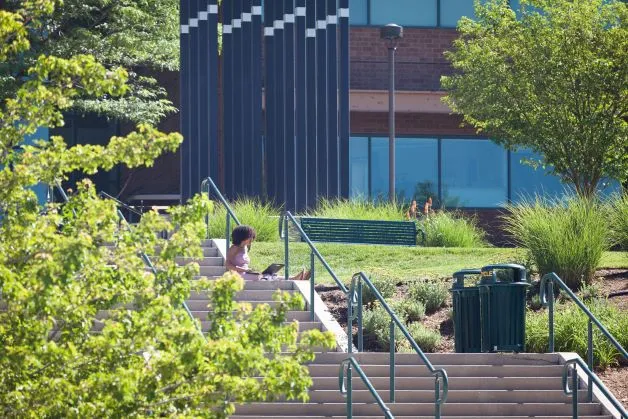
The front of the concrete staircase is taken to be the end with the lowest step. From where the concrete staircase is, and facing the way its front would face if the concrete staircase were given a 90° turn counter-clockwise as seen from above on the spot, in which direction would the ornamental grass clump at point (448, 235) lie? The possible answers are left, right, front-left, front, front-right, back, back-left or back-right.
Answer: left

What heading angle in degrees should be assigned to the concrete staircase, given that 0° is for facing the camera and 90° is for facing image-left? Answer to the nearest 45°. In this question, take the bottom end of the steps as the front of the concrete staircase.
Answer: approximately 0°

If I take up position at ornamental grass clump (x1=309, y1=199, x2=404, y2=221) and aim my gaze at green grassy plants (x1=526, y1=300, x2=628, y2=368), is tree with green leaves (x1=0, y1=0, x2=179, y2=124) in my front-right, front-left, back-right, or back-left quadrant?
back-right

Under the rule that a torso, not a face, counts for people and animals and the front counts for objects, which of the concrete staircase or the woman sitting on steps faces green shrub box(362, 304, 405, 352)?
the woman sitting on steps

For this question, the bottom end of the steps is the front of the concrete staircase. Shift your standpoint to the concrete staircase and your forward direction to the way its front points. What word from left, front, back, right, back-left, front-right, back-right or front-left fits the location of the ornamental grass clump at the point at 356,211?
back

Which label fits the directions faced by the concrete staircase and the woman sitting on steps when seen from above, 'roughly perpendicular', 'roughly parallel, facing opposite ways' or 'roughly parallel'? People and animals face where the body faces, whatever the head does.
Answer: roughly perpendicular

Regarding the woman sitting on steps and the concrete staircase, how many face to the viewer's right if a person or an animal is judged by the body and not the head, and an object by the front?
1

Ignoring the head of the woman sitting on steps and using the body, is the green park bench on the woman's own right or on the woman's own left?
on the woman's own left

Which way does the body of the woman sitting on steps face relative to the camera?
to the viewer's right
